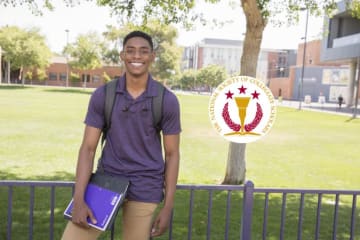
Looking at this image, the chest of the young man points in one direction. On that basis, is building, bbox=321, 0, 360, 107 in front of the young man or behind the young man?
behind

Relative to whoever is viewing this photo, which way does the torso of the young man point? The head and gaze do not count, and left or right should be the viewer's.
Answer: facing the viewer

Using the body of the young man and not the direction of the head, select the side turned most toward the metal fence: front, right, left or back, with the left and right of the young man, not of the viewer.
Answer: back

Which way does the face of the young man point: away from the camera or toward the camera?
toward the camera
